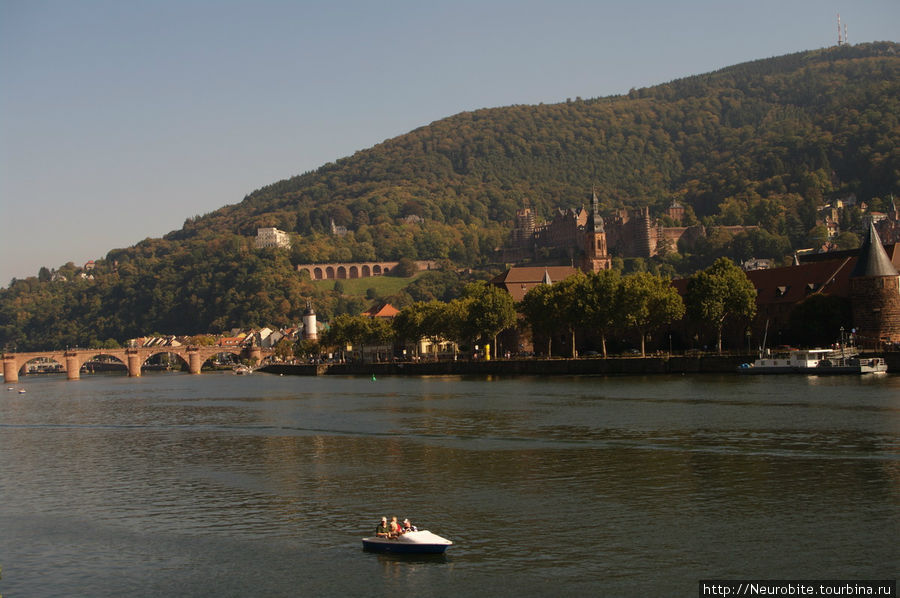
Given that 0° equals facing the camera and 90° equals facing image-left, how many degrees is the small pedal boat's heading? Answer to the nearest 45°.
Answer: approximately 270°
